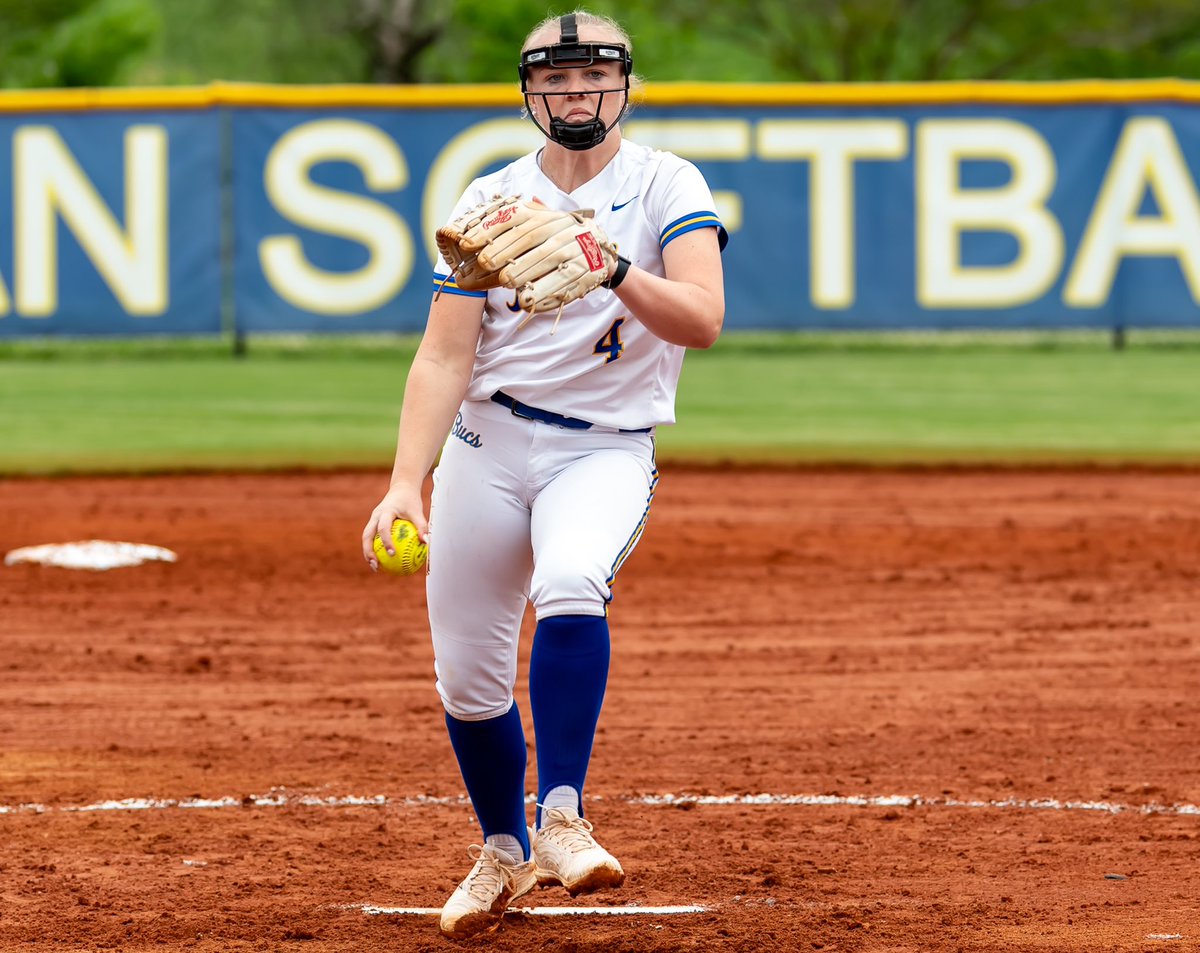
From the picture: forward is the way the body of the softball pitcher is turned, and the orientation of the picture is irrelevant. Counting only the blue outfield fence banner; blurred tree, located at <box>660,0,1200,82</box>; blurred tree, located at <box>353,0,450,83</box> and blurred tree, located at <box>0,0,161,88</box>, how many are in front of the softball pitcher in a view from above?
0

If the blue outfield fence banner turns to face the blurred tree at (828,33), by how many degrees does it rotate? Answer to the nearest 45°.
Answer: approximately 180°

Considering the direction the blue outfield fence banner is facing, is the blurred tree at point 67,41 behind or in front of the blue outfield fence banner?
behind

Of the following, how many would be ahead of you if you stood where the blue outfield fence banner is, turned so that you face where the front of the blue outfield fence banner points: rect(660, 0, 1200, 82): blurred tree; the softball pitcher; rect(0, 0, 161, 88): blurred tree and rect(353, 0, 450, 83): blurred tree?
1

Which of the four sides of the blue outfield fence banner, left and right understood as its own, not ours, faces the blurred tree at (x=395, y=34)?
back

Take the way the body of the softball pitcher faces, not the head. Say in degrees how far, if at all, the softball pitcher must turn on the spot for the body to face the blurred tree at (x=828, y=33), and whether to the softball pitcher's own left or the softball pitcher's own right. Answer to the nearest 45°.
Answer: approximately 180°

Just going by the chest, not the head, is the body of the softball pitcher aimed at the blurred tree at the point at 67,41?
no

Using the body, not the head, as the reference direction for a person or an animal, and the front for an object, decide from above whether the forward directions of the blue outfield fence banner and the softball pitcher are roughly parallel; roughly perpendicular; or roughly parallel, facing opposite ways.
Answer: roughly parallel

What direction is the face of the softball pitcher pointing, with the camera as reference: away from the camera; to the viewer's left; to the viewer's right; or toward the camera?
toward the camera

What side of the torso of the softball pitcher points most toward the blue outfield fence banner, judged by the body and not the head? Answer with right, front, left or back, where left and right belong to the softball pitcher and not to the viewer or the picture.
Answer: back

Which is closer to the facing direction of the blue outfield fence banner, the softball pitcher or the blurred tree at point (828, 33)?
the softball pitcher

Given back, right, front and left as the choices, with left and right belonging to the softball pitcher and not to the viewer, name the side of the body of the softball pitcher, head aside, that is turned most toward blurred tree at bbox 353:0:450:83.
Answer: back

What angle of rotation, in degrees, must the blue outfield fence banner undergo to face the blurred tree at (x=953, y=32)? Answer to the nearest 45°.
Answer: approximately 180°

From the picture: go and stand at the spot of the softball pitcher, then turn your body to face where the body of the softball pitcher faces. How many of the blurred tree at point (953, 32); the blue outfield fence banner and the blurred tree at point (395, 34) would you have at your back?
3

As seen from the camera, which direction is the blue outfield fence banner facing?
toward the camera

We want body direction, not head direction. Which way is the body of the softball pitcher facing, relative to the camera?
toward the camera
